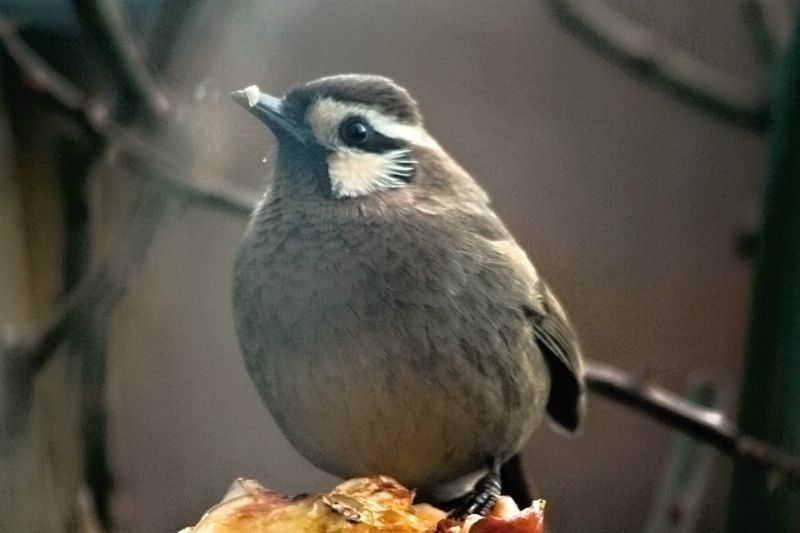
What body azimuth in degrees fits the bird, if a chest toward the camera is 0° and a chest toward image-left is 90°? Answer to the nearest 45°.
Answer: approximately 45°
